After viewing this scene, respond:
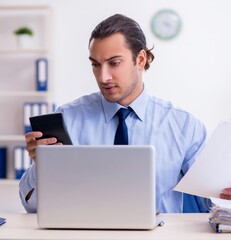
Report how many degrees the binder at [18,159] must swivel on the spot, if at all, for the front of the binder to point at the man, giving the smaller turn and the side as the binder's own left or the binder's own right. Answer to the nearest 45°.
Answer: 0° — it already faces them

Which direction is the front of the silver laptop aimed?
away from the camera

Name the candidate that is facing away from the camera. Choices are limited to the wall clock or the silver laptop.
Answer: the silver laptop

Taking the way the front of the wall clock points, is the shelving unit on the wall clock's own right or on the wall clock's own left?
on the wall clock's own right

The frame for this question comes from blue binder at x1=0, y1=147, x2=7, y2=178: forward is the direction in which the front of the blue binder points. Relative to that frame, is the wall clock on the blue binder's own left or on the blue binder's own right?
on the blue binder's own left

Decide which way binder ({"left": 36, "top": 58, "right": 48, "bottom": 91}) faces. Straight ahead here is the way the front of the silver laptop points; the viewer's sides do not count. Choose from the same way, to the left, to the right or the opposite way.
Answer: the opposite way

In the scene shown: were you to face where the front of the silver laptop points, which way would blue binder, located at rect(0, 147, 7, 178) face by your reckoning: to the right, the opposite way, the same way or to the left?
the opposite way
